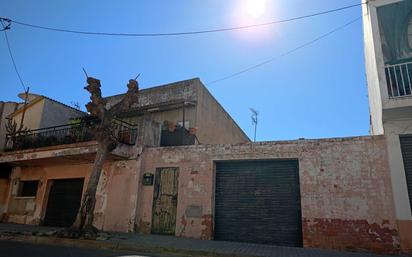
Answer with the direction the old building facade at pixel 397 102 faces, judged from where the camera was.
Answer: facing the viewer

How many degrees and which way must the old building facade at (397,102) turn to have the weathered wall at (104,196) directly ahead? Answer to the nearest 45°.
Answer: approximately 90° to its right

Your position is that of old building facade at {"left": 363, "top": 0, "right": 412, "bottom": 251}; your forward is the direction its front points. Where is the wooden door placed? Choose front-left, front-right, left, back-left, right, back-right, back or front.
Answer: right

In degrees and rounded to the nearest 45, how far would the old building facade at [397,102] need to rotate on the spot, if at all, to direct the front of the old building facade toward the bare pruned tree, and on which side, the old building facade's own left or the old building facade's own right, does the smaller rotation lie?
approximately 90° to the old building facade's own right

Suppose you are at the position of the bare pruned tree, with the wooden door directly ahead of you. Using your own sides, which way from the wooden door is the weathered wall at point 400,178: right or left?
right
